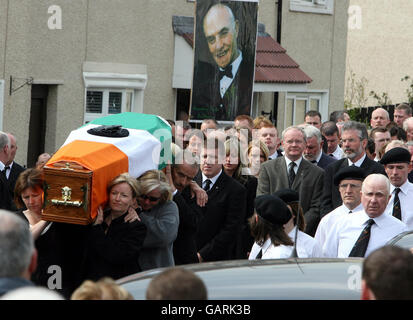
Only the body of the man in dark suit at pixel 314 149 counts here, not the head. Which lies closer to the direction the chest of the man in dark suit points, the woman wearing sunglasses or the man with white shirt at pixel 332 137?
the woman wearing sunglasses

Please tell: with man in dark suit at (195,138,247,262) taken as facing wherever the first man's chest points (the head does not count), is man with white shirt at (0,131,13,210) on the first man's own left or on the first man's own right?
on the first man's own right

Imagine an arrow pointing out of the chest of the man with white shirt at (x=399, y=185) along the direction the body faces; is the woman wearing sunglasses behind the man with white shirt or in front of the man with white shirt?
in front

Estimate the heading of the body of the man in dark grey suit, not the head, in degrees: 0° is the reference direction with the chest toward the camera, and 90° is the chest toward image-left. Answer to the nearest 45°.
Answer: approximately 0°

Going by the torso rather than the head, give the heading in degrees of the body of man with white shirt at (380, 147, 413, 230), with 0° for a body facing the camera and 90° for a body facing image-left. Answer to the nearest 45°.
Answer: approximately 45°

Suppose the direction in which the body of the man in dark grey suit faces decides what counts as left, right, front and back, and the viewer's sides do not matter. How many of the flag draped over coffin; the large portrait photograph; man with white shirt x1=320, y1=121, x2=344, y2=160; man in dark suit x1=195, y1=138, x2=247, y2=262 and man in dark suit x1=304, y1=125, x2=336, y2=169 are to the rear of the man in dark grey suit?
3
